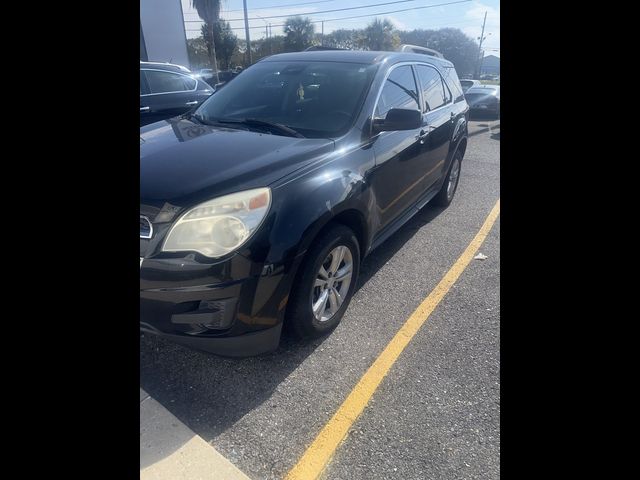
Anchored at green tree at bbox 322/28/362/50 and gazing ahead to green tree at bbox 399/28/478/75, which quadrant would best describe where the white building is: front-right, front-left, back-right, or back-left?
back-right

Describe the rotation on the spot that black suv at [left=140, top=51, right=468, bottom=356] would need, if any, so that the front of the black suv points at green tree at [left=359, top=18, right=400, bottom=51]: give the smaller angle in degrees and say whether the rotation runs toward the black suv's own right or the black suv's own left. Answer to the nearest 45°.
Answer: approximately 135° to the black suv's own right

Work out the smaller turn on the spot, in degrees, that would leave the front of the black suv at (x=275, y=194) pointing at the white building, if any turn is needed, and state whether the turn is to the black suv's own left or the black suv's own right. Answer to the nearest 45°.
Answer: approximately 135° to the black suv's own right

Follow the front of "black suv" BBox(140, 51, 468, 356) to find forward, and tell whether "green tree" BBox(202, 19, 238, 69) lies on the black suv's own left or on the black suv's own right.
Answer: on the black suv's own right

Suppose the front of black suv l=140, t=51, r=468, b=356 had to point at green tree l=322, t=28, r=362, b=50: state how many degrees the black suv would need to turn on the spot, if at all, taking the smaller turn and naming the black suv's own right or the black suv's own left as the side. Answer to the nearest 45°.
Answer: approximately 135° to the black suv's own right

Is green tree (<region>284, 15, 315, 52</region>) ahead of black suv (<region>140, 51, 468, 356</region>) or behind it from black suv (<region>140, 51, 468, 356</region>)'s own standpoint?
behind

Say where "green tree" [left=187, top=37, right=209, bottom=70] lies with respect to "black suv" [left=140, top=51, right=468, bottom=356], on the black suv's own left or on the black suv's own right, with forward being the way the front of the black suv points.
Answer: on the black suv's own right

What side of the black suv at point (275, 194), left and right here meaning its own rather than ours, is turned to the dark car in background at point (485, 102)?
back

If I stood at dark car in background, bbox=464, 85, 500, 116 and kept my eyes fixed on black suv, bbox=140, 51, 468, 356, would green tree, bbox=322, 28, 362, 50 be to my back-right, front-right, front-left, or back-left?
back-right

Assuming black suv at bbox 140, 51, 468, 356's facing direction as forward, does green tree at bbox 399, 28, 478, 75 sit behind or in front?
behind

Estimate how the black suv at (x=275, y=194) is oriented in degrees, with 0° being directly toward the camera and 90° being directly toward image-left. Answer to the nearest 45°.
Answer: approximately 45°
